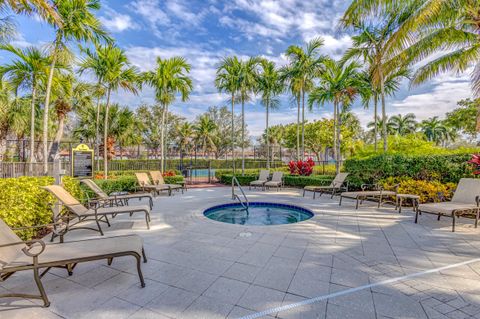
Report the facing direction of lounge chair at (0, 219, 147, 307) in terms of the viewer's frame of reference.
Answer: facing to the right of the viewer

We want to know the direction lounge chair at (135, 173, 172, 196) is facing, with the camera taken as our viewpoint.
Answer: facing the viewer and to the right of the viewer

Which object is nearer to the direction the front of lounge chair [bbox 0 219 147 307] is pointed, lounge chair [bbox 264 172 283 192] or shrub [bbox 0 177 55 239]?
the lounge chair

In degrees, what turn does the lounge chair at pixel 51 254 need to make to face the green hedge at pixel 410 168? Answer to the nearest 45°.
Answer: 0° — it already faces it

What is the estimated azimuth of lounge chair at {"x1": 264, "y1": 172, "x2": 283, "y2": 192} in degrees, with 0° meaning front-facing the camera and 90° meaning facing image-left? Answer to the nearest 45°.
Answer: approximately 45°

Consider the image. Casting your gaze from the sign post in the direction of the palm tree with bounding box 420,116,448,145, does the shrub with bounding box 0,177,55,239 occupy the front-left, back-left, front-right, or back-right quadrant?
back-right

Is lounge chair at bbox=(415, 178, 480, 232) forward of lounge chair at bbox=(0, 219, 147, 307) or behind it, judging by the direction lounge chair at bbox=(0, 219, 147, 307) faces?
forward

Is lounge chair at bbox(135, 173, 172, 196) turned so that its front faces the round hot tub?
yes

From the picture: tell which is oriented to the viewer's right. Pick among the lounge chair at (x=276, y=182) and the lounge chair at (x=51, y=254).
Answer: the lounge chair at (x=51, y=254)

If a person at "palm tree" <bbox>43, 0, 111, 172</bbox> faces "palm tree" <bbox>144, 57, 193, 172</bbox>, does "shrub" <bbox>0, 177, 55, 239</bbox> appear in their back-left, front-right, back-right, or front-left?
back-right

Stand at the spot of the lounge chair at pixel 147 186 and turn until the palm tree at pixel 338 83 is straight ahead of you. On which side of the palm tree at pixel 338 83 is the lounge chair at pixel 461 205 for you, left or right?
right

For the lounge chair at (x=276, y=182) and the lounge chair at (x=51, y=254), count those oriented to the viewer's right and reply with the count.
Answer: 1

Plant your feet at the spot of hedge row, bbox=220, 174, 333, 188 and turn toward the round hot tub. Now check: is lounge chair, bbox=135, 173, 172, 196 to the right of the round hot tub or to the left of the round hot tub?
right

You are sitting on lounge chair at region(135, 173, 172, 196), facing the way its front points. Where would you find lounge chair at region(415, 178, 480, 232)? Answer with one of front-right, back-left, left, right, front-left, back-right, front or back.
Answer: front
